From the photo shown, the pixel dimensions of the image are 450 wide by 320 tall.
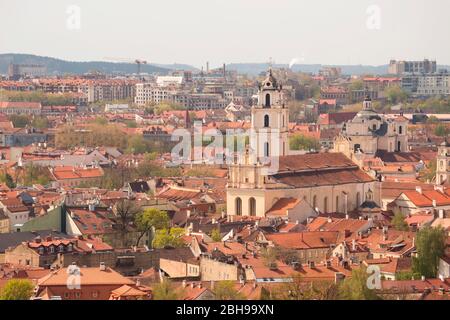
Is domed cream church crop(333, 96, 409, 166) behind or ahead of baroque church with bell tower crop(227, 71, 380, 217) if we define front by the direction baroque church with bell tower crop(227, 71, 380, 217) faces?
behind

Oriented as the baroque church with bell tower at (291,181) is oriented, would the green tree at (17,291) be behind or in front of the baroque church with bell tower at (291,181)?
in front

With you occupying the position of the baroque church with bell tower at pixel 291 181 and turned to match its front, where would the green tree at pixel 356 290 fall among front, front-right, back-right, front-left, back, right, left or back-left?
front-left

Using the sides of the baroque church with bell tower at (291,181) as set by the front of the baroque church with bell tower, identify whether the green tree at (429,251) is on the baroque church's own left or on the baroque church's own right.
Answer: on the baroque church's own left

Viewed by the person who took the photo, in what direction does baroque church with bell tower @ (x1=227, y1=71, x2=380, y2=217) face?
facing the viewer and to the left of the viewer

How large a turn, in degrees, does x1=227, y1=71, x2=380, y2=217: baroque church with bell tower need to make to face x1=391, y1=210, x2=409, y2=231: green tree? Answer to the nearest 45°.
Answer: approximately 90° to its left

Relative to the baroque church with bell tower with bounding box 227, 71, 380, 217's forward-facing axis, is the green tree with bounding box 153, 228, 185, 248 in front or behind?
in front

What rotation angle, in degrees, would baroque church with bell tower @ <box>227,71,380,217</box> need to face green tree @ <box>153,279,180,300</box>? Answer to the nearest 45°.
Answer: approximately 45° to its left

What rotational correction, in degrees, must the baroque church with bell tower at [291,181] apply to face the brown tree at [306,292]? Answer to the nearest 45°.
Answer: approximately 45° to its left
